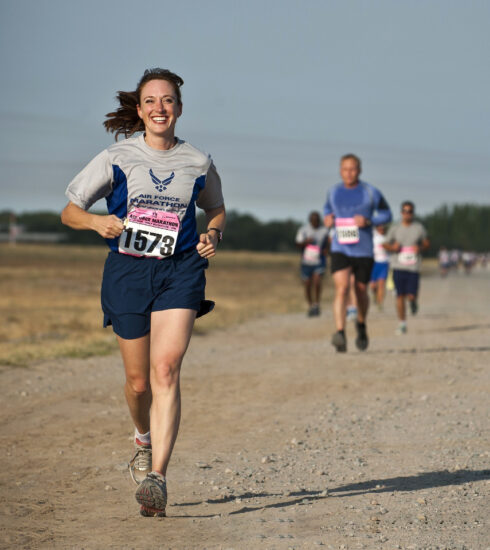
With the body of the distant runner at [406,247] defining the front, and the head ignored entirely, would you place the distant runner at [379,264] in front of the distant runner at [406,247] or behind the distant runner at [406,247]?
behind

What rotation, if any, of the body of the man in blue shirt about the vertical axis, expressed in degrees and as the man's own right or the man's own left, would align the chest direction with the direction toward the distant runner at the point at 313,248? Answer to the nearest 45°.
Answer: approximately 180°

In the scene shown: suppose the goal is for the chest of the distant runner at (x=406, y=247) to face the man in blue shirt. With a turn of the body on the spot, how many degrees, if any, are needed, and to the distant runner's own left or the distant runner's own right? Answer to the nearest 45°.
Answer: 0° — they already face them

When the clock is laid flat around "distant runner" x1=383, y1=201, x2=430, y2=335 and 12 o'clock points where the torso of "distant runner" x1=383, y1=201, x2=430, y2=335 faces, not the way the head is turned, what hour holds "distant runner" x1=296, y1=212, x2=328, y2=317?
"distant runner" x1=296, y1=212, x2=328, y2=317 is roughly at 5 o'clock from "distant runner" x1=383, y1=201, x2=430, y2=335.

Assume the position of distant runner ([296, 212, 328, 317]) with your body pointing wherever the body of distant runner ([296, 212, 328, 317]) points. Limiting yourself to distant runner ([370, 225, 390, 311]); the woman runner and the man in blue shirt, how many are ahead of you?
2

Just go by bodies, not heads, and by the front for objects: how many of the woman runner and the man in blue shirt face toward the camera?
2

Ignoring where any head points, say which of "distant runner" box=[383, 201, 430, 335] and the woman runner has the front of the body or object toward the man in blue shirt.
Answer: the distant runner

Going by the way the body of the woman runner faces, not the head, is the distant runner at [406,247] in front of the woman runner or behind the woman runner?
behind

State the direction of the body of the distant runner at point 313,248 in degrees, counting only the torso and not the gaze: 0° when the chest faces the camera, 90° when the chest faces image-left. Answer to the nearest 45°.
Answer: approximately 0°

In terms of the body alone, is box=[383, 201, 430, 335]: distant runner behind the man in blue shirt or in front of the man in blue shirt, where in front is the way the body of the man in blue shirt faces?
behind
